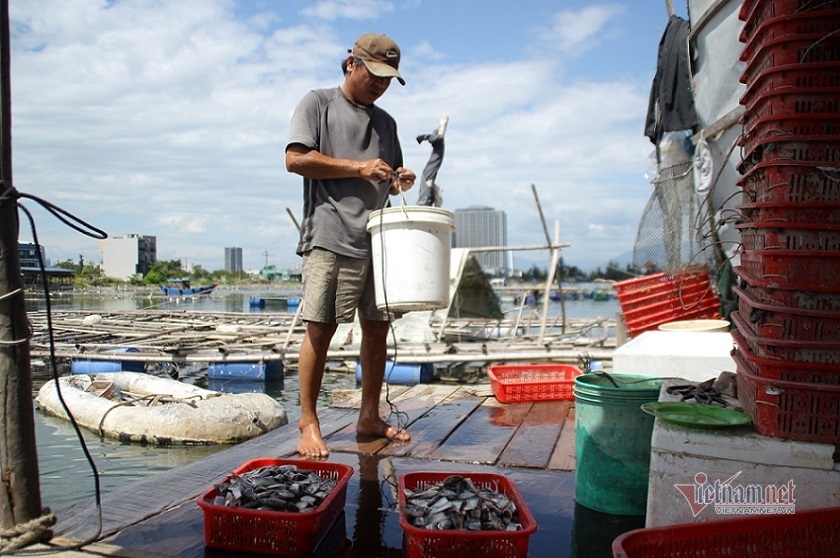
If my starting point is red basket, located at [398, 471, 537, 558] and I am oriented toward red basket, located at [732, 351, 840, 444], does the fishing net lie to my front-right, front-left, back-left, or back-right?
front-left

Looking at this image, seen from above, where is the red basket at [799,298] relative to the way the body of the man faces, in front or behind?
in front

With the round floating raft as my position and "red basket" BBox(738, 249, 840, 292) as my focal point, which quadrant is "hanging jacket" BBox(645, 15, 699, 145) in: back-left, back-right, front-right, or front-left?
front-left

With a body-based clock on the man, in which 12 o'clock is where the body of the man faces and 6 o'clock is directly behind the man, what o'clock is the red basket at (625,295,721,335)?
The red basket is roughly at 9 o'clock from the man.

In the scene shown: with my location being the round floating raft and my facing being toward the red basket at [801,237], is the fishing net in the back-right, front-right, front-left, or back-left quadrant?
front-left

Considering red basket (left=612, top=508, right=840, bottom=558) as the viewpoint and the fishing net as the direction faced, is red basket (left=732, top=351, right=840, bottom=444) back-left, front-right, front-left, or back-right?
front-right

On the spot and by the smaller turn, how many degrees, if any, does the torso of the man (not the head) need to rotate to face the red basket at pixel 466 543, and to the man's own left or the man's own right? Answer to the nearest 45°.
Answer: approximately 45° to the man's own right

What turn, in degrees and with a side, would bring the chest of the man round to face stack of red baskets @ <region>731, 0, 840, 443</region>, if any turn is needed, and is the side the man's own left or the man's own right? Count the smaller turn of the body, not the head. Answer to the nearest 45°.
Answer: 0° — they already face it

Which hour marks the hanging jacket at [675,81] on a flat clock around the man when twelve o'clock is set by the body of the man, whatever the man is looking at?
The hanging jacket is roughly at 9 o'clock from the man.

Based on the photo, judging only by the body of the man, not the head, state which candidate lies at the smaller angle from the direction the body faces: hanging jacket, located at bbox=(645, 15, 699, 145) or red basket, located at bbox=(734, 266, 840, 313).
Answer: the red basket

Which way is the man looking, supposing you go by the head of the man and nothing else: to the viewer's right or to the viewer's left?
to the viewer's right

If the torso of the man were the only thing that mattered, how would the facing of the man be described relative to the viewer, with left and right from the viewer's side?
facing the viewer and to the right of the viewer
